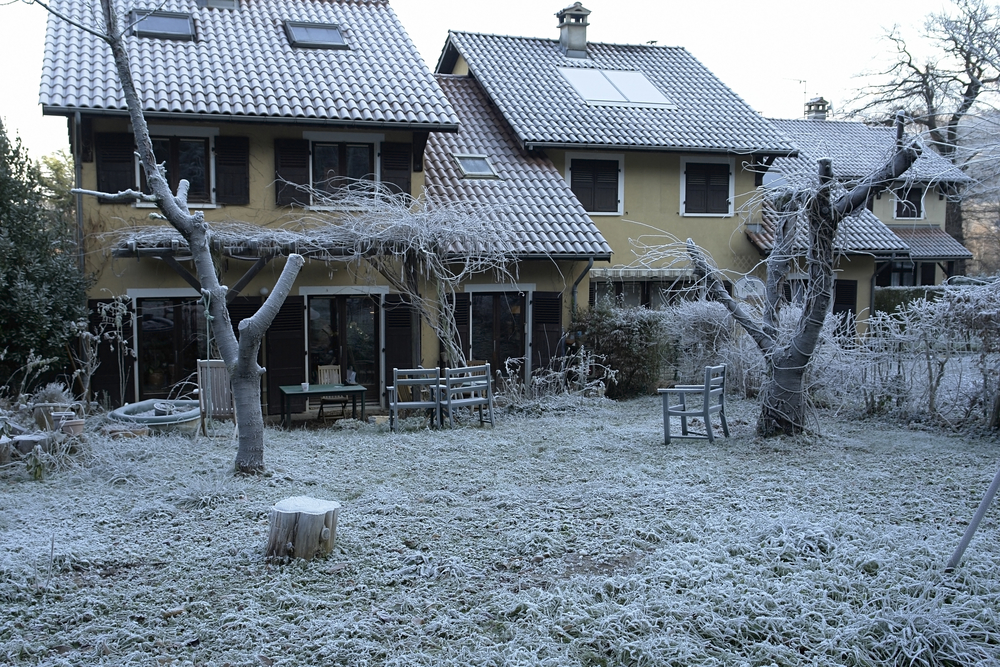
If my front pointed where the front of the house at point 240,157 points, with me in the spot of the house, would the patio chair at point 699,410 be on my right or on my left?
on my left

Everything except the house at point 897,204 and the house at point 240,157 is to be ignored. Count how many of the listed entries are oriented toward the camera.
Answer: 2

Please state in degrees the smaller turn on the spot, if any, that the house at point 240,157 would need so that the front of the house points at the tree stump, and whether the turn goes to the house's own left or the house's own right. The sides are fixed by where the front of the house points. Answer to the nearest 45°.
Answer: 0° — it already faces it

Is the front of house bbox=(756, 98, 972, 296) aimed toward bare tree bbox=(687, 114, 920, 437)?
yes

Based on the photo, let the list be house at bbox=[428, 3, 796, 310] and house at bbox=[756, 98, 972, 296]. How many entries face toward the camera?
2

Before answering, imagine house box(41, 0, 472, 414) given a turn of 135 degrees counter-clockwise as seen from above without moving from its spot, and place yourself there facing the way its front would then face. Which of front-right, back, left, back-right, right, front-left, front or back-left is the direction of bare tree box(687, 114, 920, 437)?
right

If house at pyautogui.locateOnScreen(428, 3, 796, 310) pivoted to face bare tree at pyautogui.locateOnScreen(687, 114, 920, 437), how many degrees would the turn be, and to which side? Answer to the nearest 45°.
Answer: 0° — it already faces it

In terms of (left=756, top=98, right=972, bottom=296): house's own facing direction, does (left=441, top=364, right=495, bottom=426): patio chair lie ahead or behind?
ahead

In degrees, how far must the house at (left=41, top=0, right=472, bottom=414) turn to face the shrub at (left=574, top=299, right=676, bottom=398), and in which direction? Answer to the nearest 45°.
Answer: approximately 90° to its left

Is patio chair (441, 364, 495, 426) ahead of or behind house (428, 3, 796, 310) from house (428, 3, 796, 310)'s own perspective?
ahead

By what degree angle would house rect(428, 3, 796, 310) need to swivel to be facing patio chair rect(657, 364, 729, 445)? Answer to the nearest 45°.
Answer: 0° — it already faces it

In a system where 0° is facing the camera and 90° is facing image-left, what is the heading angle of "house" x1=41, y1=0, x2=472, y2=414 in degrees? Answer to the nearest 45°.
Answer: approximately 0°
